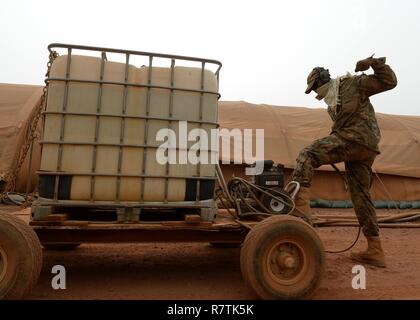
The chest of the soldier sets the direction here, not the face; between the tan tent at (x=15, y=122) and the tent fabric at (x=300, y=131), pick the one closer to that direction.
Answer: the tan tent

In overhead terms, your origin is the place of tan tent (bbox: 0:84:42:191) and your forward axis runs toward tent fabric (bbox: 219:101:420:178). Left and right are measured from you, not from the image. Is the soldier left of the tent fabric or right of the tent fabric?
right

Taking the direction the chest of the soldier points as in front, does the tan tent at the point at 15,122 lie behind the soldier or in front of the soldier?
in front

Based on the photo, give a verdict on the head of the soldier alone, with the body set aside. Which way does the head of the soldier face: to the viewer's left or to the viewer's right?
to the viewer's left

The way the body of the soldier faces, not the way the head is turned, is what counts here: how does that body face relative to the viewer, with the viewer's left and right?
facing to the left of the viewer

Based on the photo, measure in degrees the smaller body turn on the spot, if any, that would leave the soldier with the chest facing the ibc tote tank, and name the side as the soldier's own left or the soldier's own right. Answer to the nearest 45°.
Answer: approximately 45° to the soldier's own left

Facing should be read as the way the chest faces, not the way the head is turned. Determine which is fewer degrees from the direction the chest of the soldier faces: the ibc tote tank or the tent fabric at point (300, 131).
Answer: the ibc tote tank

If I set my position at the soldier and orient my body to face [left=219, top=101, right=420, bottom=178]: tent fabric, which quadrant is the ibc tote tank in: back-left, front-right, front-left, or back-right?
back-left
